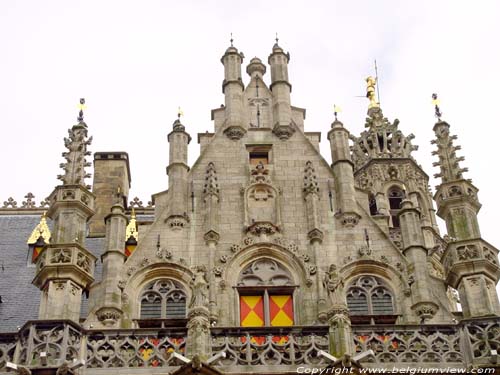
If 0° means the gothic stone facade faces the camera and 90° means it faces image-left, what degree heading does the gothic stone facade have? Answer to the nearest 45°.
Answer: approximately 0°
